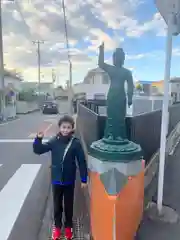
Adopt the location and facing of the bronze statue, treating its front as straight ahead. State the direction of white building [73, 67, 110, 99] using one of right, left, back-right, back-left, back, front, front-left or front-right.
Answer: back

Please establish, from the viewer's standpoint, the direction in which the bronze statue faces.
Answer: facing the viewer

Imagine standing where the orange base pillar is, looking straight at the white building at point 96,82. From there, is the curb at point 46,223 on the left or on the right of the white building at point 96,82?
left

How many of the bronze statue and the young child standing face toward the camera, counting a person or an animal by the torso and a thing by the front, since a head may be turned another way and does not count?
2

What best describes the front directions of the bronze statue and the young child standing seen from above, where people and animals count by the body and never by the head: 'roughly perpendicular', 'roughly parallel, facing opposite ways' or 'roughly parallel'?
roughly parallel

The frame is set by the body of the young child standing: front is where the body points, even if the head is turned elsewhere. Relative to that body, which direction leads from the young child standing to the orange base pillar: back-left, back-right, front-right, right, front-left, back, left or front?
front-left

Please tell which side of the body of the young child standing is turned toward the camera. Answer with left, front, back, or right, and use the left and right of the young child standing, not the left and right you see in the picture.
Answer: front
